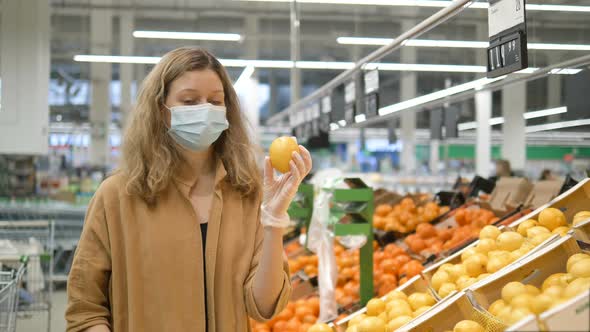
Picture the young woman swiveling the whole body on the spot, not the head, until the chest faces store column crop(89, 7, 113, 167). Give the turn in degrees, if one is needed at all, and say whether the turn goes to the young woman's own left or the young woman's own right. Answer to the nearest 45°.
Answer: approximately 135° to the young woman's own left

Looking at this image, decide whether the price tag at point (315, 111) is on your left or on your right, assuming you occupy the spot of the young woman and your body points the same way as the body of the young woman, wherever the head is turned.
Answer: on your left

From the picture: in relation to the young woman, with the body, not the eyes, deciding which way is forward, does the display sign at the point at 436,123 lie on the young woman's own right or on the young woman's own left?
on the young woman's own left

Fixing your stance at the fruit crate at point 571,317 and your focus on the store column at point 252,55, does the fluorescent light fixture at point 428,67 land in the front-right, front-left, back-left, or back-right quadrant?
front-right

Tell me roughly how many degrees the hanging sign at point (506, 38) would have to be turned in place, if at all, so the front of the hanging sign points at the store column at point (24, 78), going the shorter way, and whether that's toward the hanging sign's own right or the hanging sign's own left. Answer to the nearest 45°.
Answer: approximately 45° to the hanging sign's own right

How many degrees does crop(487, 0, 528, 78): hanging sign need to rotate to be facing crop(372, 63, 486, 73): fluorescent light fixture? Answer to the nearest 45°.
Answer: approximately 135° to its right

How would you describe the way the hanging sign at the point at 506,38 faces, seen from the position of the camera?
facing the viewer and to the left of the viewer

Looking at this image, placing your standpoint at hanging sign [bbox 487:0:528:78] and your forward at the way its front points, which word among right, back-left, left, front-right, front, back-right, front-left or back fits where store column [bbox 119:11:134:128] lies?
right

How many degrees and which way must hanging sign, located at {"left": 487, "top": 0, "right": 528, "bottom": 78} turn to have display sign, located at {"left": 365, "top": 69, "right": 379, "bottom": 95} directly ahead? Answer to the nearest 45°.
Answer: approximately 90° to its right

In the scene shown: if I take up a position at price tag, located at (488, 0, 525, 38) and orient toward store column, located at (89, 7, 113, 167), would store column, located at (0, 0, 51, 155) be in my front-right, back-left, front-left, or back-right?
front-left

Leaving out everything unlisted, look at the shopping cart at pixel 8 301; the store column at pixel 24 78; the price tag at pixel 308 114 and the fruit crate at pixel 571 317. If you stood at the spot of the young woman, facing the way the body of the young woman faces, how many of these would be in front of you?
1

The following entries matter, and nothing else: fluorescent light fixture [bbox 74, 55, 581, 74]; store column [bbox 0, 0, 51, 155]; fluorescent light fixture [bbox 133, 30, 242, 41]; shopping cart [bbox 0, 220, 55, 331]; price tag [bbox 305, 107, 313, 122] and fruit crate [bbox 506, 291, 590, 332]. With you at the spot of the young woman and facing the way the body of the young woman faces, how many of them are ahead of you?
1

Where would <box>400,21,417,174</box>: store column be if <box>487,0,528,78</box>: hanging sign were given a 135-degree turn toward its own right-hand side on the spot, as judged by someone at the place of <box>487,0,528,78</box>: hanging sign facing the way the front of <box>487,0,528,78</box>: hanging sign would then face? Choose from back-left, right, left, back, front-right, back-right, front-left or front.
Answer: front

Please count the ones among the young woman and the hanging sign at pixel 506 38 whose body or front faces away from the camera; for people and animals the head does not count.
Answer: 0

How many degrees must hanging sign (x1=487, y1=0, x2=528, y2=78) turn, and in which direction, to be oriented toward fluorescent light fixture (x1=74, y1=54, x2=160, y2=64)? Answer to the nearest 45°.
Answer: approximately 90° to its right
